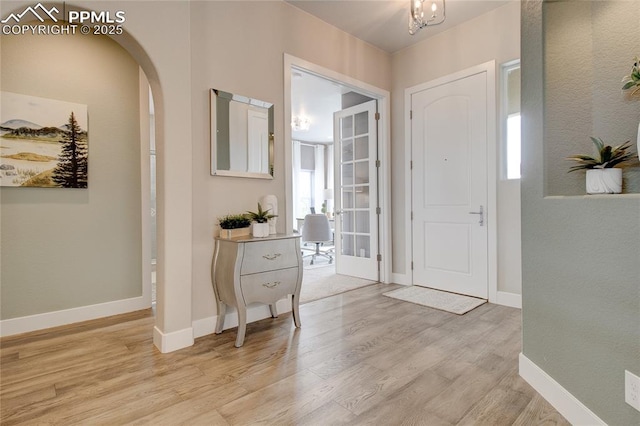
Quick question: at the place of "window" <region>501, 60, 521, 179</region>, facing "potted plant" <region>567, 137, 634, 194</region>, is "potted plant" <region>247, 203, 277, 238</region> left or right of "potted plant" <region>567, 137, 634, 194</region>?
right

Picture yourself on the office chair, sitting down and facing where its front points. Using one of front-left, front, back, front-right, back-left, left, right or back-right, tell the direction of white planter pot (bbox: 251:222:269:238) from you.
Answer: back

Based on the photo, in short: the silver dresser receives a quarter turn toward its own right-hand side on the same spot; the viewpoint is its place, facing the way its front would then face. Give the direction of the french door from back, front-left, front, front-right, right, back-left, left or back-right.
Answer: back

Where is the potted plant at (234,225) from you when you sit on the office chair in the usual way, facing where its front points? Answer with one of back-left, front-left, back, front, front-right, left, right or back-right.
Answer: back

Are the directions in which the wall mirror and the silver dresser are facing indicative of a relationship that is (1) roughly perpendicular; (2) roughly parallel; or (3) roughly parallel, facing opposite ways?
roughly parallel

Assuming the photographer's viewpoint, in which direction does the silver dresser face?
facing the viewer and to the right of the viewer

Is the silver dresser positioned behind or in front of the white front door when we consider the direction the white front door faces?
in front

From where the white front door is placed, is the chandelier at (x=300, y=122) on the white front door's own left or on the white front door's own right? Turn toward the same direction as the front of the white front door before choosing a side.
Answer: on the white front door's own right

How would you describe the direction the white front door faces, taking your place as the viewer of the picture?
facing the viewer and to the left of the viewer

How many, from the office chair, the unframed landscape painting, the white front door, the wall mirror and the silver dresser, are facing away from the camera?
1

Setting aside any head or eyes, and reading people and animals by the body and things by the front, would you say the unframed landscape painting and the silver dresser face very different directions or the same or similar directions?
same or similar directions

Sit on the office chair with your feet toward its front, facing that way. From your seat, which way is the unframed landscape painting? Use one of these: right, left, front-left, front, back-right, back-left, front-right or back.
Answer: back-left

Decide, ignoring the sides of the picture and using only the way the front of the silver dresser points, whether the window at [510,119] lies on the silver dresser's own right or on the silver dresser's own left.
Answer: on the silver dresser's own left

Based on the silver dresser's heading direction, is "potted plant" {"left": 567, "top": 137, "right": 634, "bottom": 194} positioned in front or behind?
in front

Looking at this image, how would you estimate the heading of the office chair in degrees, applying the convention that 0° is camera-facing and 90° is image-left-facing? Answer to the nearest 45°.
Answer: approximately 180°
